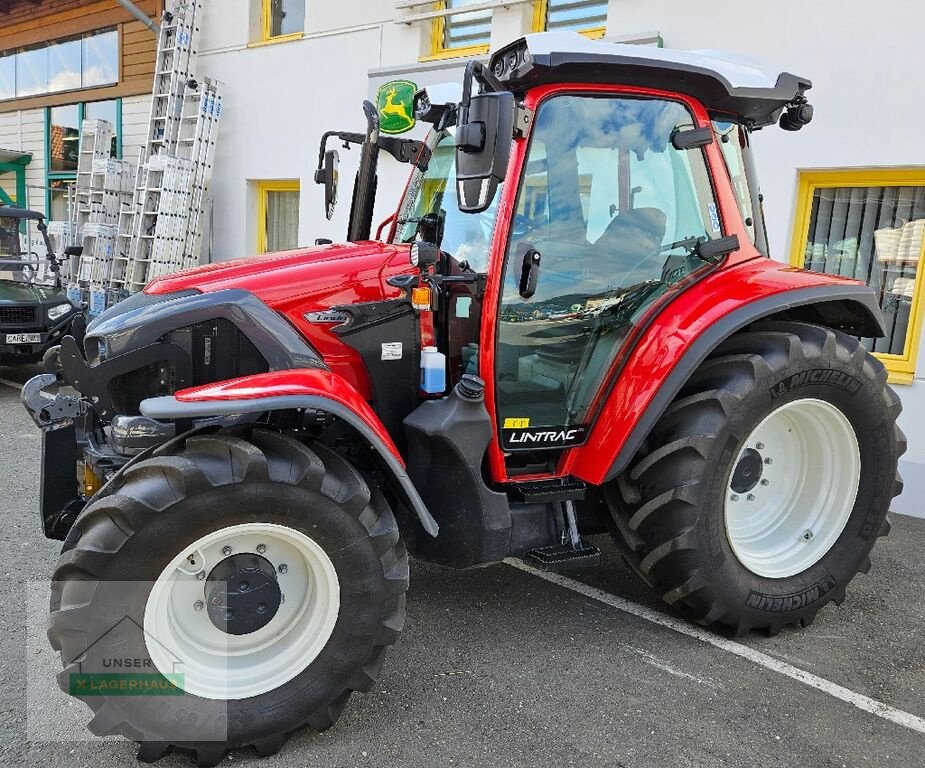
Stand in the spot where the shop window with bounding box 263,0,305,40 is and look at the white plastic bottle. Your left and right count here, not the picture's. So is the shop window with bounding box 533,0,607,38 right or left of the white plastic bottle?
left

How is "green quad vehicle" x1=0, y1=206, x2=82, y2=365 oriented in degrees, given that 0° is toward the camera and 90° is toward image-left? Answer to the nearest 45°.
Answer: approximately 0°

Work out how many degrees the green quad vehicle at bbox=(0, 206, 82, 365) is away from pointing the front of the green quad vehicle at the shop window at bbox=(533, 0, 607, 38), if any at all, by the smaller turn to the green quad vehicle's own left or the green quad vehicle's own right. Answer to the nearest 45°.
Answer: approximately 45° to the green quad vehicle's own left

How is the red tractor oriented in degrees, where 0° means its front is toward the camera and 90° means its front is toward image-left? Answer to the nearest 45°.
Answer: approximately 45°

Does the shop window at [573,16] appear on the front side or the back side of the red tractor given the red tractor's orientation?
on the back side

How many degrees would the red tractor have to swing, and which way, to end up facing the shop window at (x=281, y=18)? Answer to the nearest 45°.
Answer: approximately 135° to its right
